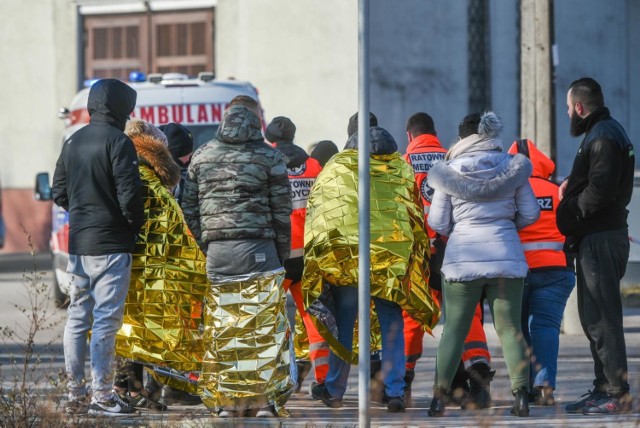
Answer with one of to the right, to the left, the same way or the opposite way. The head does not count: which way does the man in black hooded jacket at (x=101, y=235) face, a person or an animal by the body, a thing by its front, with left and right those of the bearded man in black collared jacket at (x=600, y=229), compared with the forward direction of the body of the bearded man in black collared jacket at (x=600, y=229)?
to the right

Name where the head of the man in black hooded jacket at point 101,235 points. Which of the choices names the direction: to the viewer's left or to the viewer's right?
to the viewer's right

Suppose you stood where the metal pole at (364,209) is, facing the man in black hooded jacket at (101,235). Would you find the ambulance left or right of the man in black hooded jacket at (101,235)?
right

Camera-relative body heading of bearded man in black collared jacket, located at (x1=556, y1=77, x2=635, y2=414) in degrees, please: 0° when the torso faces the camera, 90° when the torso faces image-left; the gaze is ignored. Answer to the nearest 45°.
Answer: approximately 90°

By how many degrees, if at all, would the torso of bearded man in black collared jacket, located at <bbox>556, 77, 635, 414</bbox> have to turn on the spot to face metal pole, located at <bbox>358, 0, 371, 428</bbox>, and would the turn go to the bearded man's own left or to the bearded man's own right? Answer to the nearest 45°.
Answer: approximately 45° to the bearded man's own left

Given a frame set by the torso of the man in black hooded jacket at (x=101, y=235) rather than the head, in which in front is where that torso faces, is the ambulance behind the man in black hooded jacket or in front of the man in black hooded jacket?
in front

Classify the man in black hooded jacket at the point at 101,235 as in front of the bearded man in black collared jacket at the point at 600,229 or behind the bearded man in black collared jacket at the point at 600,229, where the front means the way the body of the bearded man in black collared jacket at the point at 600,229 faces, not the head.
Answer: in front

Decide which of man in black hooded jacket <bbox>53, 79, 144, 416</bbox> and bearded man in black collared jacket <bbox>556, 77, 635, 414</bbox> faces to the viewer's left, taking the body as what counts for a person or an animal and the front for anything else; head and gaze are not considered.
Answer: bearded man in black collared jacket <bbox>556, 77, 635, 414</bbox>

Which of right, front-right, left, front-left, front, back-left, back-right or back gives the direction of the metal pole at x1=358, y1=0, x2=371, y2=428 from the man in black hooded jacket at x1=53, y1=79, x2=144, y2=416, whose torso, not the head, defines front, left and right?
right

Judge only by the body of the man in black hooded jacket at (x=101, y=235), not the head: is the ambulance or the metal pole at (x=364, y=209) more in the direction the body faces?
the ambulance

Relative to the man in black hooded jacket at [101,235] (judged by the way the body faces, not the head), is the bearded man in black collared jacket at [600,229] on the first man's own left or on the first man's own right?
on the first man's own right

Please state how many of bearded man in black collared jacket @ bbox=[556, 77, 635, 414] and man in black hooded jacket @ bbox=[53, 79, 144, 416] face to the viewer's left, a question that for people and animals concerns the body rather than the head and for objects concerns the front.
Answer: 1

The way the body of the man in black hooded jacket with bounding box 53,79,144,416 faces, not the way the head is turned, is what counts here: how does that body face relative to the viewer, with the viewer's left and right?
facing away from the viewer and to the right of the viewer
